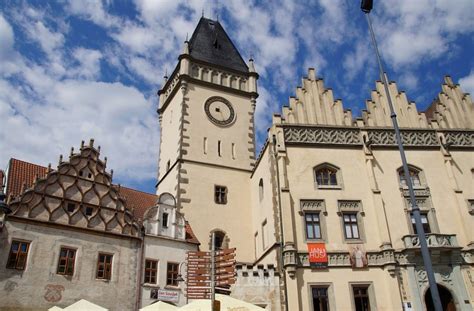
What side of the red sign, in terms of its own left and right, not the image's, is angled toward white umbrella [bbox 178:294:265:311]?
front

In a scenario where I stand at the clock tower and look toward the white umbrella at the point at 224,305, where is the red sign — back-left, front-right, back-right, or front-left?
front-left

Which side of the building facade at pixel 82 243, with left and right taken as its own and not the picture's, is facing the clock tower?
left

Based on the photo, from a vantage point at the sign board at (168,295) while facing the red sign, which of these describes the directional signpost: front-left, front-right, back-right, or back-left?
front-right

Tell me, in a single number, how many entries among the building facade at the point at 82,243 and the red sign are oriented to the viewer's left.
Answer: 0

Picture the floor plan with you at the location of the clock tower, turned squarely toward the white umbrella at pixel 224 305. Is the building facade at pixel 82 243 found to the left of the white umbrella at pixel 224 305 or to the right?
right

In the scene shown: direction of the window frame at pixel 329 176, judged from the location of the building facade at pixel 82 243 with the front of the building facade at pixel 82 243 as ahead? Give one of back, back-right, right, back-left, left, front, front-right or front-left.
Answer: front-left

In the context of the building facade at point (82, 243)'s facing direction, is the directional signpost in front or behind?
in front

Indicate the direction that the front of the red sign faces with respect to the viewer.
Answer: facing the viewer

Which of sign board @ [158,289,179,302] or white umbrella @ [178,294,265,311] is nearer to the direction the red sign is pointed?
the white umbrella

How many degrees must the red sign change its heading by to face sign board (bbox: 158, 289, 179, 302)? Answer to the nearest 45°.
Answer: approximately 90° to its right
